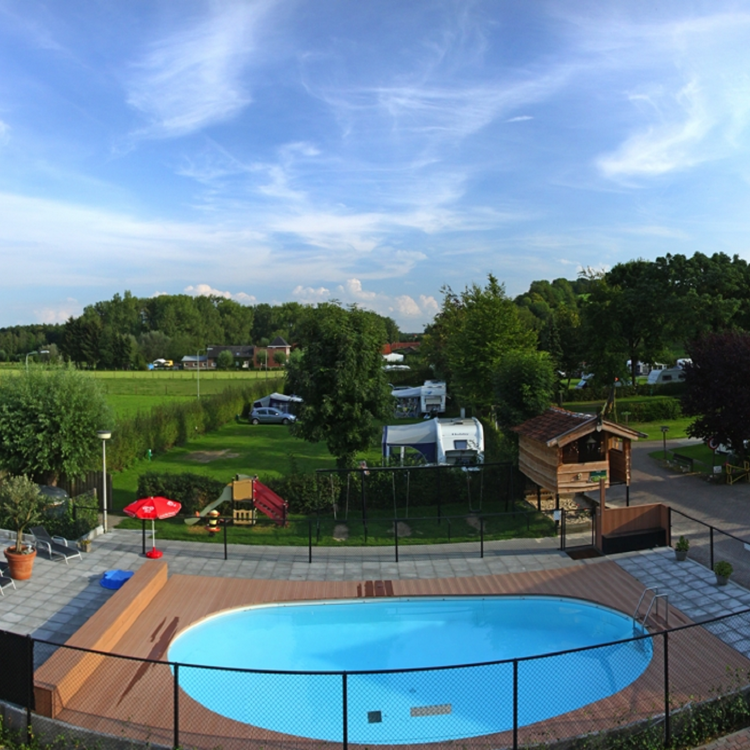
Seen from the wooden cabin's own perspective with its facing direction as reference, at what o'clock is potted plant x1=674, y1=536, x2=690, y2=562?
The potted plant is roughly at 12 o'clock from the wooden cabin.

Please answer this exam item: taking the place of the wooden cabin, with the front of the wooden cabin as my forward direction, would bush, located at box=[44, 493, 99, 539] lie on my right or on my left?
on my right

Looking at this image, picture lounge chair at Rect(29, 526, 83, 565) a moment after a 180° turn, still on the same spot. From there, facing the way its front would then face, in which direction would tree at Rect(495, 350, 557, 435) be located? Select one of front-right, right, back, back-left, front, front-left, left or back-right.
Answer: back-right

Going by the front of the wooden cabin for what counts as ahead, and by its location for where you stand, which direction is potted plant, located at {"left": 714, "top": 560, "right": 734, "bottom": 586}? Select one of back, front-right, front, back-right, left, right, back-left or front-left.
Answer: front

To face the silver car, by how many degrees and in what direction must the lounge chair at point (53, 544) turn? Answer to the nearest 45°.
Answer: approximately 90° to its left

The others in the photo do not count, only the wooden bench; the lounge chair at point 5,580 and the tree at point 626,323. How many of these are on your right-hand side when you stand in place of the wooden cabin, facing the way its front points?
2

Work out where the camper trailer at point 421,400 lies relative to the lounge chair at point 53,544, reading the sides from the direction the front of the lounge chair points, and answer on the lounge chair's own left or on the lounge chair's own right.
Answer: on the lounge chair's own left

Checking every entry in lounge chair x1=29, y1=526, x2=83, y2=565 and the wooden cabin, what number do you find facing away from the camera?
0

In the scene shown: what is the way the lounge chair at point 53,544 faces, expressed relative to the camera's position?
facing the viewer and to the right of the viewer

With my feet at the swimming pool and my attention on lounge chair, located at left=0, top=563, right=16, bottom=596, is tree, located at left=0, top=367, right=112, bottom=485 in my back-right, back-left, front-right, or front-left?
front-right

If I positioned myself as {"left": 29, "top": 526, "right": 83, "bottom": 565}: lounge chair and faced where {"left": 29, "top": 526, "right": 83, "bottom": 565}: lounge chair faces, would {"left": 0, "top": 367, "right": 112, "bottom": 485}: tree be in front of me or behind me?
behind

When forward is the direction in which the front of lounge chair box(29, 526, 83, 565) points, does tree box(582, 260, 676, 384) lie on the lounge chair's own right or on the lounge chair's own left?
on the lounge chair's own left

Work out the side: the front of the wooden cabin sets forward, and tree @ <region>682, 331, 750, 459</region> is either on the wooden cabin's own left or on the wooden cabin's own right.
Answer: on the wooden cabin's own left

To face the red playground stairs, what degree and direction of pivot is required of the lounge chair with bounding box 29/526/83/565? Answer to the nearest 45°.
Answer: approximately 45° to its left

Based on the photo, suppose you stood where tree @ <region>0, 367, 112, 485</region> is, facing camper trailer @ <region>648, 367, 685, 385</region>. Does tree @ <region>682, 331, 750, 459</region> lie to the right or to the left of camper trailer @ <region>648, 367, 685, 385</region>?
right
